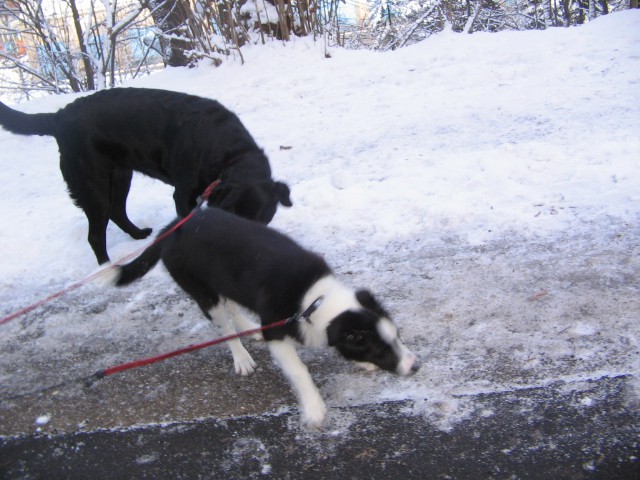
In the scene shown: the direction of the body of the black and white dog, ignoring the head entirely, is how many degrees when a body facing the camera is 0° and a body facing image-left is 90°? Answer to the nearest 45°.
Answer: approximately 315°

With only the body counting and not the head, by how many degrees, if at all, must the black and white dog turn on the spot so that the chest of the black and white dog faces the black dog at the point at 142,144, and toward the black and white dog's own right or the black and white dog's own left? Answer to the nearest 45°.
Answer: approximately 135° to the black and white dog's own left

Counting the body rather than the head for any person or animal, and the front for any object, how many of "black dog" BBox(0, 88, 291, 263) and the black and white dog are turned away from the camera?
0

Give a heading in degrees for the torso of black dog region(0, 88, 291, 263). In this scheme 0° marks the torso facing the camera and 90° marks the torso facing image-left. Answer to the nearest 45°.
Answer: approximately 270°

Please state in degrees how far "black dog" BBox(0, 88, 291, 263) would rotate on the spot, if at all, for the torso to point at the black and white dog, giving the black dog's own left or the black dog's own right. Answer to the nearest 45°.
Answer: approximately 90° to the black dog's own right
